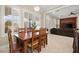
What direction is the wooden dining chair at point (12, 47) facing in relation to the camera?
to the viewer's right

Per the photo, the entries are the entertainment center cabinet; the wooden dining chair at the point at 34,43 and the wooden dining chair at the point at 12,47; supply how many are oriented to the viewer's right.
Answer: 1

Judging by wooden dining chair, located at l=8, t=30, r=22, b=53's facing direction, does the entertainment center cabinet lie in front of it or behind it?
in front

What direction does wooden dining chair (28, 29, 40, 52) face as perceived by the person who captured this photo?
facing away from the viewer and to the left of the viewer

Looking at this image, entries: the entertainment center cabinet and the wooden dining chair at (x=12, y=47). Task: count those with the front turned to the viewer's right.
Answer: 1

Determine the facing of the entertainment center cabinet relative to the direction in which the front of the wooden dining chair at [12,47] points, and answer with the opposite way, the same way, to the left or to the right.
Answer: the opposite way

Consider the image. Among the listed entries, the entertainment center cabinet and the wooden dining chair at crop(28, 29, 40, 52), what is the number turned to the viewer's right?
0
